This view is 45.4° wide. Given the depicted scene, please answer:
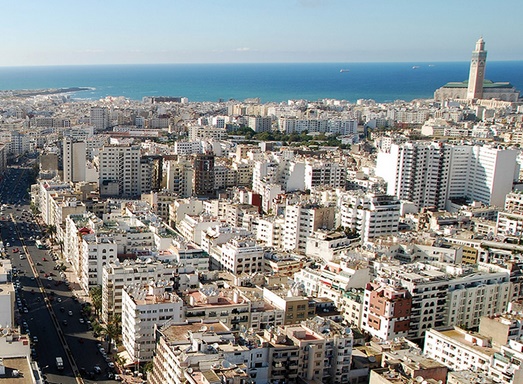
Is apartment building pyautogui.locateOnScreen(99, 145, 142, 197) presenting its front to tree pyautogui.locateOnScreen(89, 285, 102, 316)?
yes

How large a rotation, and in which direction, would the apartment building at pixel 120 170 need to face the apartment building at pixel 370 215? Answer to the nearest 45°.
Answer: approximately 45° to its left

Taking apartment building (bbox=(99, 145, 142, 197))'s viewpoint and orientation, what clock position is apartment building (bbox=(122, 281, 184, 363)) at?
apartment building (bbox=(122, 281, 184, 363)) is roughly at 12 o'clock from apartment building (bbox=(99, 145, 142, 197)).

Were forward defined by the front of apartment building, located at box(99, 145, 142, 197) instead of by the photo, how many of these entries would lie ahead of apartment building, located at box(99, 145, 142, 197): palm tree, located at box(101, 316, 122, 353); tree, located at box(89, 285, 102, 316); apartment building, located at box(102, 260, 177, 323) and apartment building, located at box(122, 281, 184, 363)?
4

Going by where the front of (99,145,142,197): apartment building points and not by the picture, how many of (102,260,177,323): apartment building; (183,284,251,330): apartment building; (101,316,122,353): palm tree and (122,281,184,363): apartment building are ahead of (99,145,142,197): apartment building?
4

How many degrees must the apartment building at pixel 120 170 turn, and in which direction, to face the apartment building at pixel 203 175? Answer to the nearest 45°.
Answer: approximately 45° to its left

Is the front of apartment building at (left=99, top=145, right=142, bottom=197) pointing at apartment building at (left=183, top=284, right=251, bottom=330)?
yes

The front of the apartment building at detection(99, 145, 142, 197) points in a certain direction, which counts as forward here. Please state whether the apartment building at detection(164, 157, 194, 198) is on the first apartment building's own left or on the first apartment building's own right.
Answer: on the first apartment building's own left

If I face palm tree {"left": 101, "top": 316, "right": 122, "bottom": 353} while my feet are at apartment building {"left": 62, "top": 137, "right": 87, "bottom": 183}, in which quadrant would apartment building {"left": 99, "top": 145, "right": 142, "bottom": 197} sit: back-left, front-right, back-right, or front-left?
front-left

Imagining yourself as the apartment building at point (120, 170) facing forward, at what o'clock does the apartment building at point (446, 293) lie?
the apartment building at point (446, 293) is roughly at 11 o'clock from the apartment building at point (120, 170).

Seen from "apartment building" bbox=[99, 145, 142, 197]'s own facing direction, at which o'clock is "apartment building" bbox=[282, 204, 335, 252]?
"apartment building" bbox=[282, 204, 335, 252] is roughly at 11 o'clock from "apartment building" bbox=[99, 145, 142, 197].

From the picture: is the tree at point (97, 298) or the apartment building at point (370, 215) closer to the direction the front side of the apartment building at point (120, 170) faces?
the tree

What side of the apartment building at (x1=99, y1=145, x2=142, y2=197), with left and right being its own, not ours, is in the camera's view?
front

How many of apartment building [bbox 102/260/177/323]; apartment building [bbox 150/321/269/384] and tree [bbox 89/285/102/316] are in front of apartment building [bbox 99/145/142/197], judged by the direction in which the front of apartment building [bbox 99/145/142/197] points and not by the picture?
3

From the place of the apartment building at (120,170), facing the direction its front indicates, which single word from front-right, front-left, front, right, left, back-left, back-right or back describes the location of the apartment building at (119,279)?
front

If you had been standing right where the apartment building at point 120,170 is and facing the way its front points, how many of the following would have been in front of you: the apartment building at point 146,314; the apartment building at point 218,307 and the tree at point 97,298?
3

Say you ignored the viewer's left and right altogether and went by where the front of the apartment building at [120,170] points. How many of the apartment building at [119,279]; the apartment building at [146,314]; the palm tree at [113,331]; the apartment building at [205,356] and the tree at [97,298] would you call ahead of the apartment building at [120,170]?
5

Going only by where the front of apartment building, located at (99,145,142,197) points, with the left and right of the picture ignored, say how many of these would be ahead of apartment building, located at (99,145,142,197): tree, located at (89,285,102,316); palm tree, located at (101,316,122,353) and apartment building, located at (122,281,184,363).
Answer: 3

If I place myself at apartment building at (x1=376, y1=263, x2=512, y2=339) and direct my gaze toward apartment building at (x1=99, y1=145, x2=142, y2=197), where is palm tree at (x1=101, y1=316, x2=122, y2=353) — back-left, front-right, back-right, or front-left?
front-left

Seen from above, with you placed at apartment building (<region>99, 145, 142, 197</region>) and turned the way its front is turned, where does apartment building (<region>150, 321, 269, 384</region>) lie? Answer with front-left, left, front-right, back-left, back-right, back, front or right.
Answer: front
